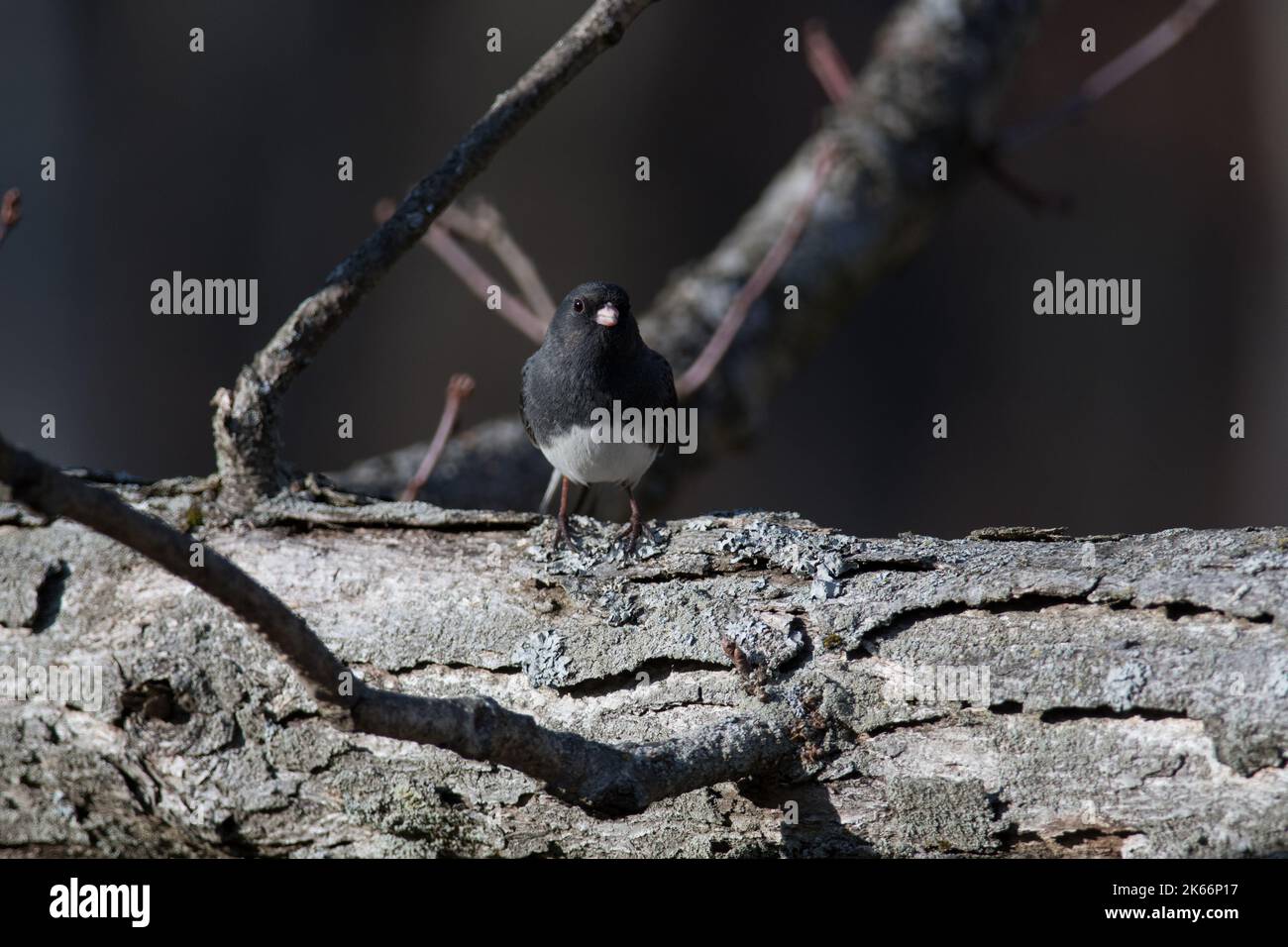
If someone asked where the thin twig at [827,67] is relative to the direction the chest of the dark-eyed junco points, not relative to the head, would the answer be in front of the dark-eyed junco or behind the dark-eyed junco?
behind

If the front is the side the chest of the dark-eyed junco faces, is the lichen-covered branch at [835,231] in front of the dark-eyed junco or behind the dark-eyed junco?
behind

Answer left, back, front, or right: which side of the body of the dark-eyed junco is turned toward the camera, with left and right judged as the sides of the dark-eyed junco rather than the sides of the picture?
front
